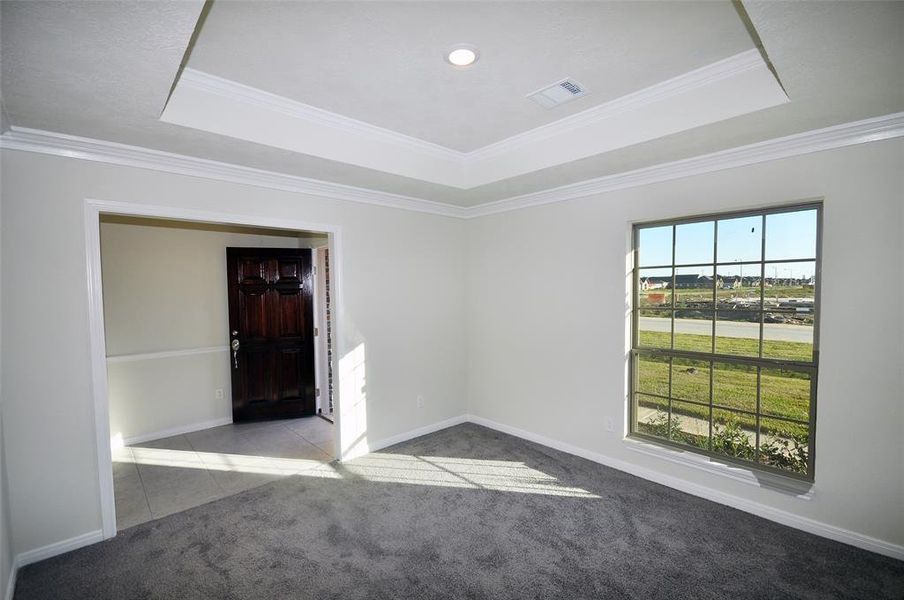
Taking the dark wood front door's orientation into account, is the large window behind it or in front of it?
in front

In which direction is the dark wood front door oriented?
toward the camera
